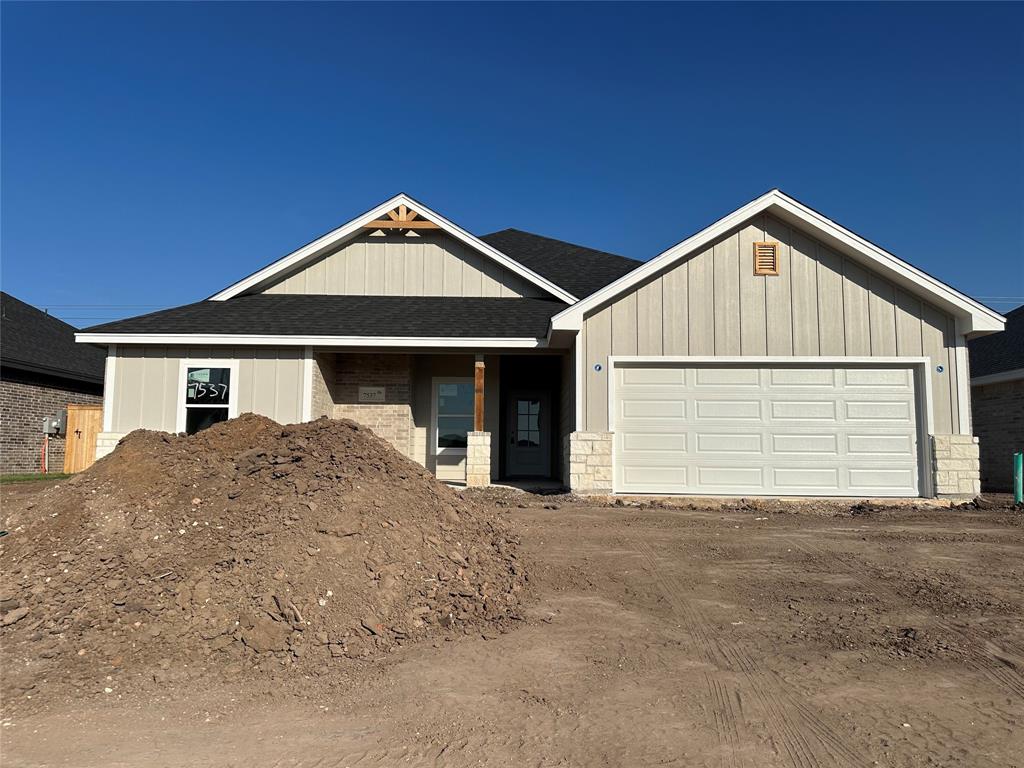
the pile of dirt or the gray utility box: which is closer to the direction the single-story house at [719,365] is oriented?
the pile of dirt

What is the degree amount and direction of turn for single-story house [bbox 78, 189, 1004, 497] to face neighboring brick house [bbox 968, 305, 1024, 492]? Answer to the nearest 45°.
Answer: approximately 135° to its left

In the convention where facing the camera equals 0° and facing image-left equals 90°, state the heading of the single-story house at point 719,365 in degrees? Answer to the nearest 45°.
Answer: approximately 0°

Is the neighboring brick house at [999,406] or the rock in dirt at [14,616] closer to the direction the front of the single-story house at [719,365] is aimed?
the rock in dirt

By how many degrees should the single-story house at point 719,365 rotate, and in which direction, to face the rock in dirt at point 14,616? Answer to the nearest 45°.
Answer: approximately 45° to its right

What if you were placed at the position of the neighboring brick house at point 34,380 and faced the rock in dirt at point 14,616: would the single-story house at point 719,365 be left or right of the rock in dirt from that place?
left

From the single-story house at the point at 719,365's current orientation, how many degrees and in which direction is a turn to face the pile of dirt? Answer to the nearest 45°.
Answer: approximately 45° to its right

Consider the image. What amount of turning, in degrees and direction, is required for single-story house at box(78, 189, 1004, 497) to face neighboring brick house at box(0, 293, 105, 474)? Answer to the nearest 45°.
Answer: approximately 90° to its right

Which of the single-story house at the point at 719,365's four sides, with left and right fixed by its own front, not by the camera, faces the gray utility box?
right
